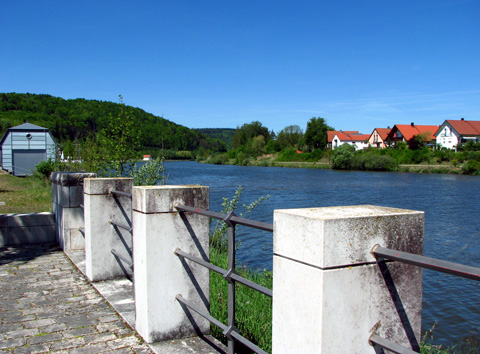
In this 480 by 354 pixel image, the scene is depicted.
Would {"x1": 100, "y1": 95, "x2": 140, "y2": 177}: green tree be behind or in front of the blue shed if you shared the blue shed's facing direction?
in front

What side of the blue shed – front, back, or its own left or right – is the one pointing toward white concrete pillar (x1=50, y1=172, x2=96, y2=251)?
front

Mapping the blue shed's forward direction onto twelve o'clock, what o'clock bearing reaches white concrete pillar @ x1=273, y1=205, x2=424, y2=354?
The white concrete pillar is roughly at 12 o'clock from the blue shed.

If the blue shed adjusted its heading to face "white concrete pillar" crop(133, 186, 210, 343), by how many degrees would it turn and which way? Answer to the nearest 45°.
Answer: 0° — it already faces it

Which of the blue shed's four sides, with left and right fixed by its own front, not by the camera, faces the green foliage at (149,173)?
front

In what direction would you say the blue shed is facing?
toward the camera

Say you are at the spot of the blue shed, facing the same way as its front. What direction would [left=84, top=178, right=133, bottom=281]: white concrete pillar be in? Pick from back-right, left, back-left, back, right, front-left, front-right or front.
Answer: front
